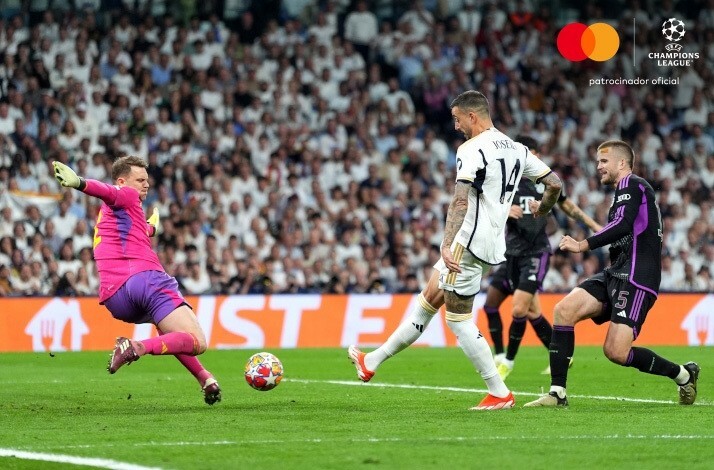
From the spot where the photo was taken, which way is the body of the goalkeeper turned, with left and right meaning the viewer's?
facing to the right of the viewer

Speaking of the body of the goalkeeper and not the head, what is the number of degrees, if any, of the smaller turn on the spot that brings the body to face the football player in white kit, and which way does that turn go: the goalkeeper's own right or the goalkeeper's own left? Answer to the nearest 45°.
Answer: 0° — they already face them

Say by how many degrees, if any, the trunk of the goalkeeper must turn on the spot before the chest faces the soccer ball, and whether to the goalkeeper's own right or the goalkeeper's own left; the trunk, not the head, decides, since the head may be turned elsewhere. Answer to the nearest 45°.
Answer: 0° — they already face it

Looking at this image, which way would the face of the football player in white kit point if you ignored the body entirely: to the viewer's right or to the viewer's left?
to the viewer's left
